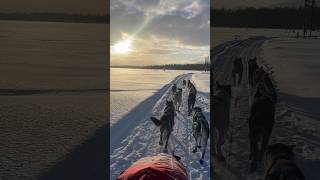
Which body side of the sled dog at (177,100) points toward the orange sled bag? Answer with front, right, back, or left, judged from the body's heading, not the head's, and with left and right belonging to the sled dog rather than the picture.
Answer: back

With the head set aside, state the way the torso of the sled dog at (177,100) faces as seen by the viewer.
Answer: away from the camera
